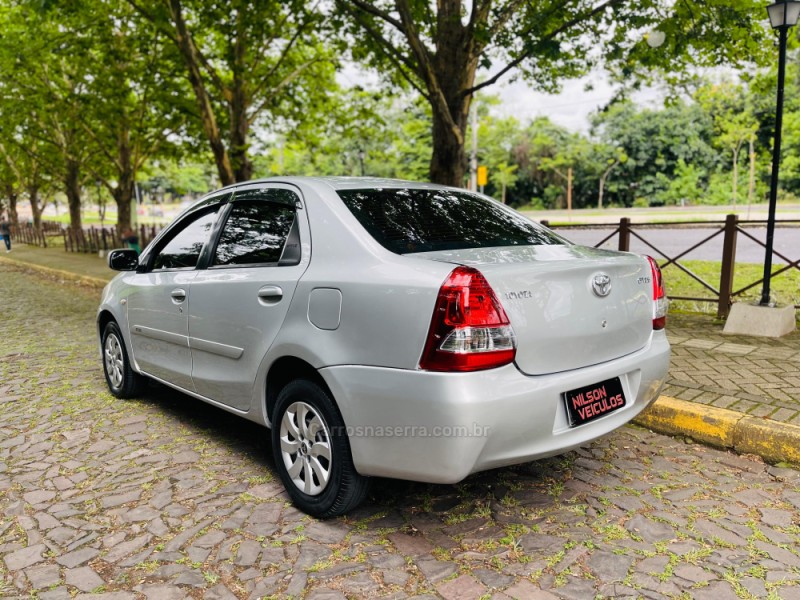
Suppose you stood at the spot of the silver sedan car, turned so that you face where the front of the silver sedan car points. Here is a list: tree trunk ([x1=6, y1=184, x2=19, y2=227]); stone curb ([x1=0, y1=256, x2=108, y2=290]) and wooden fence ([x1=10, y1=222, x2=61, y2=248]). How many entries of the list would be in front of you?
3

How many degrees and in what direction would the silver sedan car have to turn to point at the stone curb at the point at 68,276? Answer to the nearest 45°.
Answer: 0° — it already faces it

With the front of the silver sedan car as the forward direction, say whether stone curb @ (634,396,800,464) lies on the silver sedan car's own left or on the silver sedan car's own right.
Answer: on the silver sedan car's own right

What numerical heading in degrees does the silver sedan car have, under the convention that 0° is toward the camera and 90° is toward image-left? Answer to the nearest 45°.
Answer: approximately 135°

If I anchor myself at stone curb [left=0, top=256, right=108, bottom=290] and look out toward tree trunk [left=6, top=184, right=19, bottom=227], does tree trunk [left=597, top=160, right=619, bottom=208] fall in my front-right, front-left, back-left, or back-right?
front-right

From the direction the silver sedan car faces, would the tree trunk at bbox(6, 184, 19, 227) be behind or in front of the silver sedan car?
in front

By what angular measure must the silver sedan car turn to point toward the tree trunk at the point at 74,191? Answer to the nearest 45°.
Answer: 0° — it already faces it

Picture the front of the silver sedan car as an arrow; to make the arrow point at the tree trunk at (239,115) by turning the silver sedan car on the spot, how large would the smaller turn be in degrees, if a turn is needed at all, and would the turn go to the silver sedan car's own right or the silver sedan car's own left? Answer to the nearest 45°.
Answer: approximately 45° to the silver sedan car's own right

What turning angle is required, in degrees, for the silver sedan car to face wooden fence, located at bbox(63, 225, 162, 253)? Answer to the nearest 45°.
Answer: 0° — it already faces it

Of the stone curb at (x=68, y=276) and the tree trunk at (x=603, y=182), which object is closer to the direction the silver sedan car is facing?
the stone curb

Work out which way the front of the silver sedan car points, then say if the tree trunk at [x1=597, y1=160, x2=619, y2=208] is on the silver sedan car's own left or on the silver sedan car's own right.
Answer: on the silver sedan car's own right
